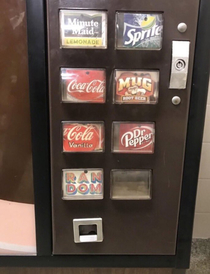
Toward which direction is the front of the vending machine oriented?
toward the camera
